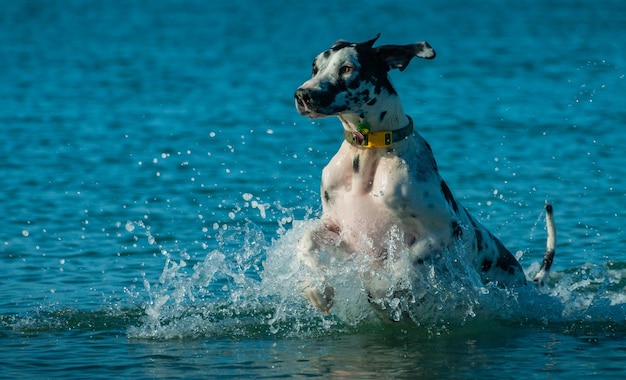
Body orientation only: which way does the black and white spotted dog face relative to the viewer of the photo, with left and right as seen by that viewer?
facing the viewer and to the left of the viewer
